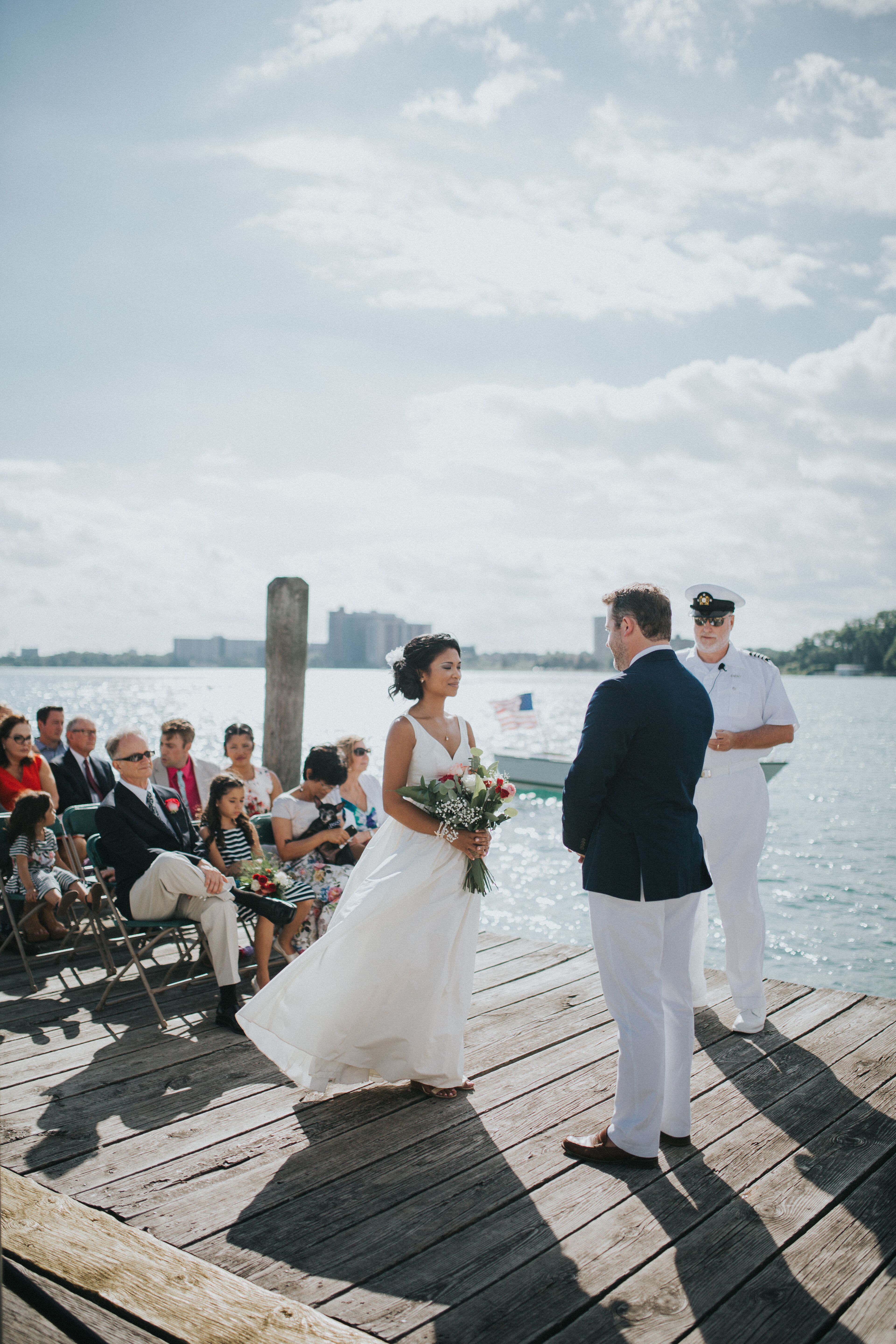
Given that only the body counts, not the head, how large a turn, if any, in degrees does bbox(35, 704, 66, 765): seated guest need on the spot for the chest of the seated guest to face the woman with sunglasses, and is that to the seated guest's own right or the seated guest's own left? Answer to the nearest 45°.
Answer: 0° — they already face them

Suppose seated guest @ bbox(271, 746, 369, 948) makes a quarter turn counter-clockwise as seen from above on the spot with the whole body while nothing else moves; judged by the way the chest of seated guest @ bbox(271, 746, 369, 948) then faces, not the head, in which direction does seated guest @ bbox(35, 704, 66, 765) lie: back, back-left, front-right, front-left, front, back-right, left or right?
left

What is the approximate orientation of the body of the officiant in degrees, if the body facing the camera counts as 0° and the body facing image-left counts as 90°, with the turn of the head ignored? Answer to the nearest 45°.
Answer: approximately 45°

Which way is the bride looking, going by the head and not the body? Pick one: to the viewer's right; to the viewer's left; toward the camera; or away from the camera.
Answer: to the viewer's right

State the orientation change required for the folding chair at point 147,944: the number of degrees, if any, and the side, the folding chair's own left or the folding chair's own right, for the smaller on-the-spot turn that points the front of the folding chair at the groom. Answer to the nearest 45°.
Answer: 0° — it already faces them

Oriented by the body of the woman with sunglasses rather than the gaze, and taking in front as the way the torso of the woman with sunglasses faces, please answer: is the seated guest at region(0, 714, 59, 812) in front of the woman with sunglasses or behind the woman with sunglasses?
behind

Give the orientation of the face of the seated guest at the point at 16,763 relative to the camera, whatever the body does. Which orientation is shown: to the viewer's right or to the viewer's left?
to the viewer's right

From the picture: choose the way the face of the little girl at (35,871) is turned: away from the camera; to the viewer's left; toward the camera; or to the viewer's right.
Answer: to the viewer's right

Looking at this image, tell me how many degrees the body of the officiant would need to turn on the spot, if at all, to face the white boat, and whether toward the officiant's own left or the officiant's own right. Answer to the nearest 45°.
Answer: approximately 135° to the officiant's own right

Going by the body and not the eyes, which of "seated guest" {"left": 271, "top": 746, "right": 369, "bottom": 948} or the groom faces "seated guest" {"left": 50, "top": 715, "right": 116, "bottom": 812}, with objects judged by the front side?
the groom
